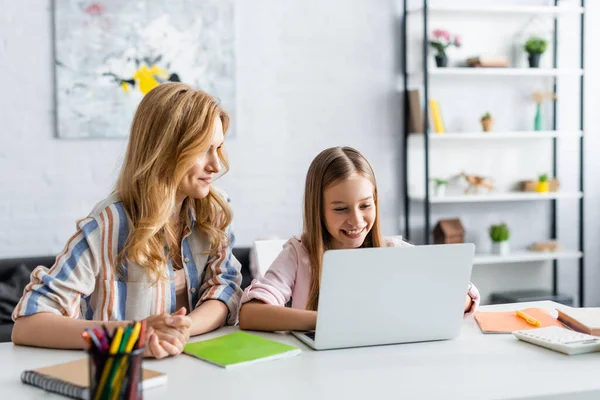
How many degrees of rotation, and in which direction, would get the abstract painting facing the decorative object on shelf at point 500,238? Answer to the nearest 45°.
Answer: approximately 90° to its left

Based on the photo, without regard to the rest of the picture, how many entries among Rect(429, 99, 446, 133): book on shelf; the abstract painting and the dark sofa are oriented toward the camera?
3

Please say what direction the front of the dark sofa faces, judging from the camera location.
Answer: facing the viewer

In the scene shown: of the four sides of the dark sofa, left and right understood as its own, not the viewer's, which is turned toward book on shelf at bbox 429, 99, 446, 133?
left

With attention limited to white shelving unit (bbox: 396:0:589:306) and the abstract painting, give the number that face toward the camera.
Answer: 2

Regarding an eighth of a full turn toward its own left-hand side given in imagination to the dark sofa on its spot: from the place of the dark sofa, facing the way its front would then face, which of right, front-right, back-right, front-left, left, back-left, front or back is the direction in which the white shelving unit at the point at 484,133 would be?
front-left

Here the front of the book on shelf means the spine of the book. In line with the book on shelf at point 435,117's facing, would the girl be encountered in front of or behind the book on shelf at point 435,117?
in front

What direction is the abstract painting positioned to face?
toward the camera

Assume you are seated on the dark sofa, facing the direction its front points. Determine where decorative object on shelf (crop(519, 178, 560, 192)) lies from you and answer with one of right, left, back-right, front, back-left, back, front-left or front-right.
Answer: left

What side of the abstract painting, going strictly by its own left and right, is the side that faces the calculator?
front

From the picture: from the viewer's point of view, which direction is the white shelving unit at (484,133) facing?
toward the camera

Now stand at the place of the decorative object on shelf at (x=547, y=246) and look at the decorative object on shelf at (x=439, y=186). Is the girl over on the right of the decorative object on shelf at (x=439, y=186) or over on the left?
left

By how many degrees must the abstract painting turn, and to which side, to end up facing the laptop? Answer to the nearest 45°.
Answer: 0° — it already faces it

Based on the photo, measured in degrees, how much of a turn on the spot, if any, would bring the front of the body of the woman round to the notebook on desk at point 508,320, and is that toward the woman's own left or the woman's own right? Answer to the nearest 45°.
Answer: approximately 45° to the woman's own left

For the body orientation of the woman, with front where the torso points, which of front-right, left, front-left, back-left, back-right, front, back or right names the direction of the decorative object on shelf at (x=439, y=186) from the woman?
left

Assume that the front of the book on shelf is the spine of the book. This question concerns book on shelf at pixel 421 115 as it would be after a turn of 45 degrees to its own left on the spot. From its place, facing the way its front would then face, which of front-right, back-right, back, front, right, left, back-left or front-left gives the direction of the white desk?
front-right

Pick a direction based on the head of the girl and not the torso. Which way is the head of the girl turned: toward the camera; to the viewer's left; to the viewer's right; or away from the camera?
toward the camera

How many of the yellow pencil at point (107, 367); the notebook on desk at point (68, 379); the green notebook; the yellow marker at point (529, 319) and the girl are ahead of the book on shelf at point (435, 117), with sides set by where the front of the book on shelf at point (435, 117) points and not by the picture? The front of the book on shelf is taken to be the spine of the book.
5

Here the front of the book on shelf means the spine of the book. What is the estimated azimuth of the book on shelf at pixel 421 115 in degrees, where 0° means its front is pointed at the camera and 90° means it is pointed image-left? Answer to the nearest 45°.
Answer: approximately 0°

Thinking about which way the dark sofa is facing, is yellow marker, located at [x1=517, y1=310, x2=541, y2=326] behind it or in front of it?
in front
